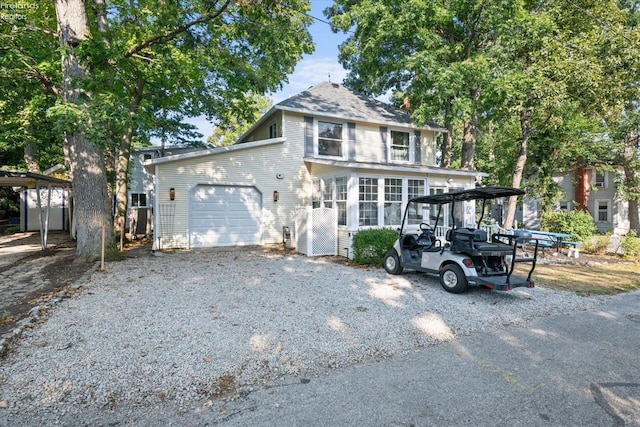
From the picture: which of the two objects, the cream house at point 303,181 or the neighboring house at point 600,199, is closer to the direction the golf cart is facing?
the cream house

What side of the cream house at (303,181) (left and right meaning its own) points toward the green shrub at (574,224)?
left

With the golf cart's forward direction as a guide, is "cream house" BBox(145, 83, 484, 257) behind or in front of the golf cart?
in front

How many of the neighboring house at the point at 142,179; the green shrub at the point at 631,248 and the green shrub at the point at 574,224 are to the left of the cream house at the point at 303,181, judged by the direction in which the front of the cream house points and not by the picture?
2

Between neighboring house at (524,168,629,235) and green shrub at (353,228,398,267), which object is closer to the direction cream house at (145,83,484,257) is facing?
the green shrub

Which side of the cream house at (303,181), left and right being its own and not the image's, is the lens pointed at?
front

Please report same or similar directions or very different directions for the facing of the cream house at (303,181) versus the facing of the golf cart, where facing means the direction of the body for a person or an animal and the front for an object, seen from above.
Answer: very different directions

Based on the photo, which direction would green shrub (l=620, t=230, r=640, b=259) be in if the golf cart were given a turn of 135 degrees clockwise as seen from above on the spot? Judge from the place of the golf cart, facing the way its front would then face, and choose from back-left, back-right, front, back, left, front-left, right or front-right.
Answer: front-left

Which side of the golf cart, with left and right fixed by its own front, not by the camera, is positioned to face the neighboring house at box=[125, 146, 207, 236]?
front

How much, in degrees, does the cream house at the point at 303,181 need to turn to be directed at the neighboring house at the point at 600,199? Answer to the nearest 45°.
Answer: approximately 135° to its left

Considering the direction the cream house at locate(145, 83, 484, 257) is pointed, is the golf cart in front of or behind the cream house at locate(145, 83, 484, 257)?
in front

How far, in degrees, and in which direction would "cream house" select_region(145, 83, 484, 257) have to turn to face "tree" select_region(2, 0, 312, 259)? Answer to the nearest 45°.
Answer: approximately 45° to its right

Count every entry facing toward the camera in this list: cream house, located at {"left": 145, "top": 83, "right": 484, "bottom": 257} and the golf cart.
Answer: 1

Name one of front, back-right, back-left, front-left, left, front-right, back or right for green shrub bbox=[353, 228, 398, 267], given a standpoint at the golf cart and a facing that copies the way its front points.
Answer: front

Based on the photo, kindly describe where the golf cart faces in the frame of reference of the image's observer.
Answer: facing away from the viewer and to the left of the viewer

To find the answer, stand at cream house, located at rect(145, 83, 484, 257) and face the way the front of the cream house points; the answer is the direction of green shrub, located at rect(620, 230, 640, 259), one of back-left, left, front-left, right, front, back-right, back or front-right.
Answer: left
